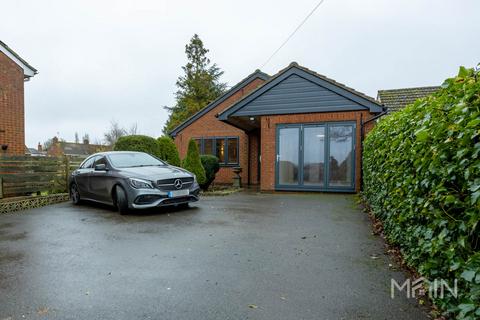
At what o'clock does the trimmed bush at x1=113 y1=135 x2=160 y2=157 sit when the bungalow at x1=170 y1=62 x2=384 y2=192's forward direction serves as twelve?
The trimmed bush is roughly at 3 o'clock from the bungalow.

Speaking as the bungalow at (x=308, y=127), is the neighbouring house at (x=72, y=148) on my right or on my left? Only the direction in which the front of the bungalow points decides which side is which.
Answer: on my right

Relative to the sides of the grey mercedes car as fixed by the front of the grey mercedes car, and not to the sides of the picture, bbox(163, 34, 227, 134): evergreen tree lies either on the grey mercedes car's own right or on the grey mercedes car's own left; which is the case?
on the grey mercedes car's own left

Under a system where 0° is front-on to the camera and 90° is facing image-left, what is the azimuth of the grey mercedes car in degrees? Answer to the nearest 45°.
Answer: approximately 315°

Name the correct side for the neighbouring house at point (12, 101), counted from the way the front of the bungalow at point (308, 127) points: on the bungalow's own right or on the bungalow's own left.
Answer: on the bungalow's own right

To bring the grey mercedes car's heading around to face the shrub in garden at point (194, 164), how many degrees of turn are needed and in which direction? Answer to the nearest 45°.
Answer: approximately 90° to its left

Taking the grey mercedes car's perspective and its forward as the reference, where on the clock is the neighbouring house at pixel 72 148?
The neighbouring house is roughly at 7 o'clock from the grey mercedes car.

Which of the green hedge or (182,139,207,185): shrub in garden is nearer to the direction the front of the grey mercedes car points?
the green hedge

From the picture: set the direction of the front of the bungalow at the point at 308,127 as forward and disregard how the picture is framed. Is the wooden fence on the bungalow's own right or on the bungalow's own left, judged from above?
on the bungalow's own right

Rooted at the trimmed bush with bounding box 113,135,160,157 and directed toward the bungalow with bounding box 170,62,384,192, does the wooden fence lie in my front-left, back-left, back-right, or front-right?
back-right

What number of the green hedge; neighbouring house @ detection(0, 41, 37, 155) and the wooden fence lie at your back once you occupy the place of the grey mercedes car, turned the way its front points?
2

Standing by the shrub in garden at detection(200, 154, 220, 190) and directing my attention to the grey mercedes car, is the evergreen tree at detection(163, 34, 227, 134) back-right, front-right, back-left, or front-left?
back-right
